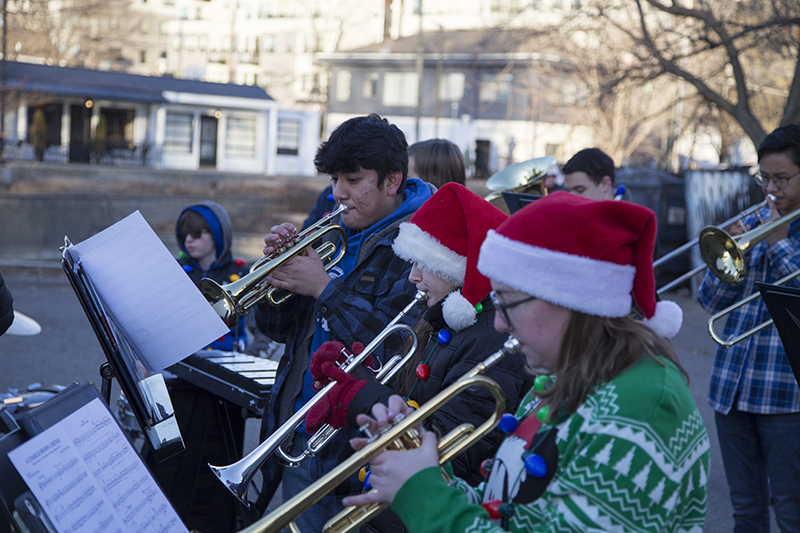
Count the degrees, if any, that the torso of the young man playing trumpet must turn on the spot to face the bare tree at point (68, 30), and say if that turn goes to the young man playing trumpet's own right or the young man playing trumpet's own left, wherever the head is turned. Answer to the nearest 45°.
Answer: approximately 135° to the young man playing trumpet's own right

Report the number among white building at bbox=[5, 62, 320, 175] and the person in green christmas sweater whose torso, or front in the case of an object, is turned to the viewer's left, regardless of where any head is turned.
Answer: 1

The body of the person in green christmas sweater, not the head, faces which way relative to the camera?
to the viewer's left

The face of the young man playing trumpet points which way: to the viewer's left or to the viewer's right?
to the viewer's left

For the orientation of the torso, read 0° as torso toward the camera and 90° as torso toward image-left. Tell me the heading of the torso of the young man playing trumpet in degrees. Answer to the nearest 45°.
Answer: approximately 45°

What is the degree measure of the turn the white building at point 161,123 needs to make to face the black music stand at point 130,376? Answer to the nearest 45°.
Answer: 0° — it already faces it

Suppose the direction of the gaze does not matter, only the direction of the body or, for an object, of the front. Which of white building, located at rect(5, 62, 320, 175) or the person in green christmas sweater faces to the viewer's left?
the person in green christmas sweater

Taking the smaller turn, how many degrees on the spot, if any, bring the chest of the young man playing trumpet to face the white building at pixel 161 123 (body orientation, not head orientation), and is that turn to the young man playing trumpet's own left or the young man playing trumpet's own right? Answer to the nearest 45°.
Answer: approximately 135° to the young man playing trumpet's own right

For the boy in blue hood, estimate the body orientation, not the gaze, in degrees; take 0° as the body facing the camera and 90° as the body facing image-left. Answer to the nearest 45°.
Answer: approximately 45°

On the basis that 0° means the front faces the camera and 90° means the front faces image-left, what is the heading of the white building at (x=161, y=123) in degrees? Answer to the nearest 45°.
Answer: approximately 0°
